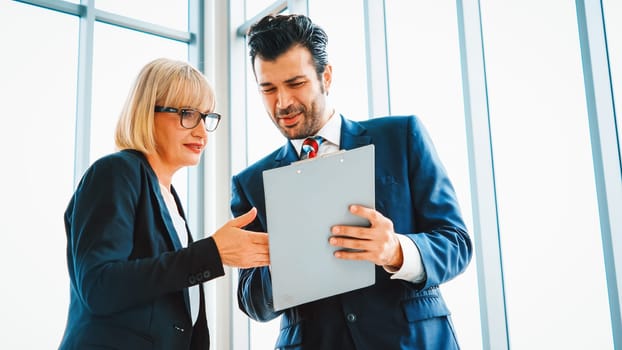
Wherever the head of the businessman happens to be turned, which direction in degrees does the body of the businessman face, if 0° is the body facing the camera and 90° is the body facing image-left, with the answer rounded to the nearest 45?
approximately 45°

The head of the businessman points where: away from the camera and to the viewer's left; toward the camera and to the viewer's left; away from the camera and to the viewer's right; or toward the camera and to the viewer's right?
toward the camera and to the viewer's left

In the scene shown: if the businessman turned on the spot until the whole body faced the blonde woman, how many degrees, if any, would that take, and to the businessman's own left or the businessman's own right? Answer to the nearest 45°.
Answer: approximately 45° to the businessman's own right
